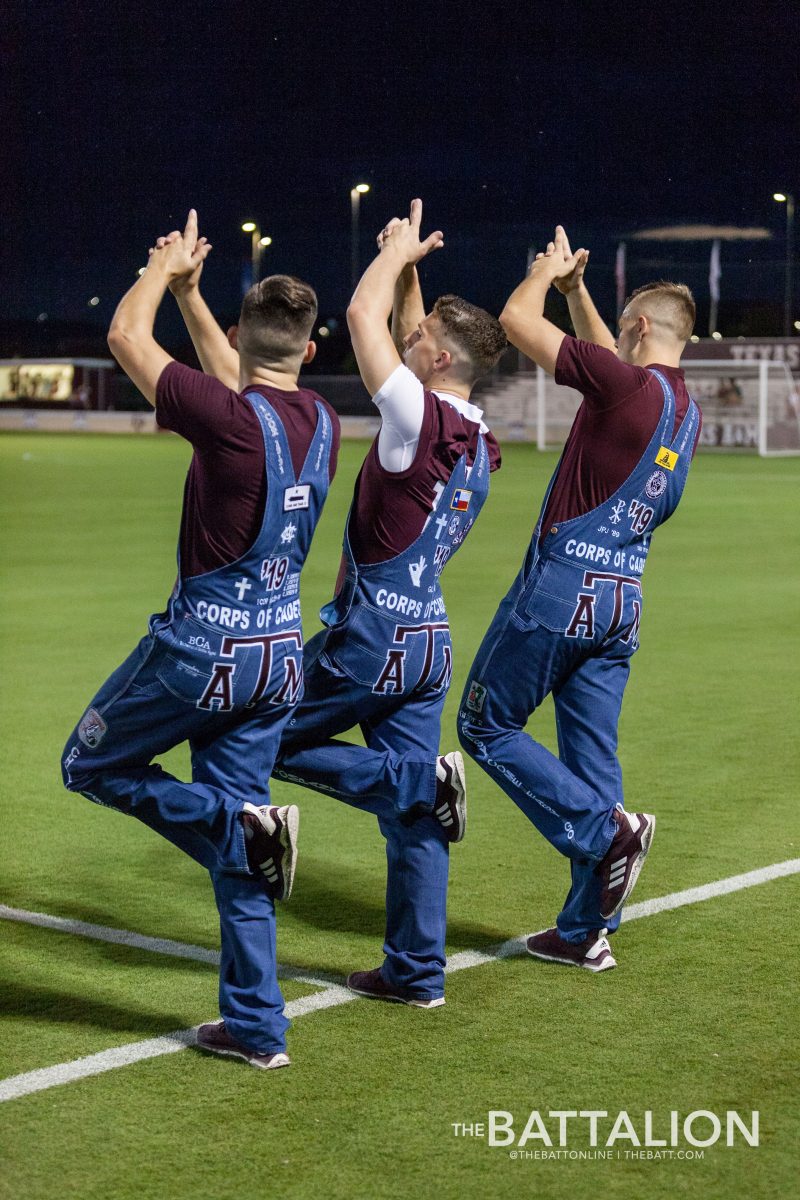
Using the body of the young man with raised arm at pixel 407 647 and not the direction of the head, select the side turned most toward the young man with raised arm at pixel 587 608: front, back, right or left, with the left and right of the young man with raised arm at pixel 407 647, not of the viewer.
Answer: right

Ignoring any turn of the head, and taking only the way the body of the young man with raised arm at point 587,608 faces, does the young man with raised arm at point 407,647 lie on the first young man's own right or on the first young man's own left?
on the first young man's own left

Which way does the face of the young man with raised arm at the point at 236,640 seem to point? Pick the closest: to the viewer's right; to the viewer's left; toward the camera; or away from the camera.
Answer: away from the camera

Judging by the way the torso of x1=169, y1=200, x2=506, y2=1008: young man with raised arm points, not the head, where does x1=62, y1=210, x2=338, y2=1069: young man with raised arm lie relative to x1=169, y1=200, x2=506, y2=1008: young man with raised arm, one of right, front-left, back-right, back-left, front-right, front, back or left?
left

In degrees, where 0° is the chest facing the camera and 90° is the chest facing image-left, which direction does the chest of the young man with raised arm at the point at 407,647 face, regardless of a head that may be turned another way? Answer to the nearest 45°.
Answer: approximately 135°

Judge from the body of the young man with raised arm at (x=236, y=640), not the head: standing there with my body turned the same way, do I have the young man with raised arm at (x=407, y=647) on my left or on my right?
on my right

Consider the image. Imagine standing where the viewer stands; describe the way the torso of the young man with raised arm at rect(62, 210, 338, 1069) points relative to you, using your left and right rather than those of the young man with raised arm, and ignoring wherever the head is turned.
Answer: facing away from the viewer and to the left of the viewer

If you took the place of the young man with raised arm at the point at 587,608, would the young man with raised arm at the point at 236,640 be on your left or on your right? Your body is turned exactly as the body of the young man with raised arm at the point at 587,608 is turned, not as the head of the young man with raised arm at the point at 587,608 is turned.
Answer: on your left

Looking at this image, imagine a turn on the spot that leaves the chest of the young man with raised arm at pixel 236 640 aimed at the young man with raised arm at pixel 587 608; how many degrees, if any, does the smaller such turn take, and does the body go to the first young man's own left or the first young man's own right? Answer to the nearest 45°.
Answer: approximately 90° to the first young man's own right

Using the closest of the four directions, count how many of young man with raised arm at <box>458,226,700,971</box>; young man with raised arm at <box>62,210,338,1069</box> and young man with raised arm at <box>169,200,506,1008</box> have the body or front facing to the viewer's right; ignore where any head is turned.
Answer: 0
